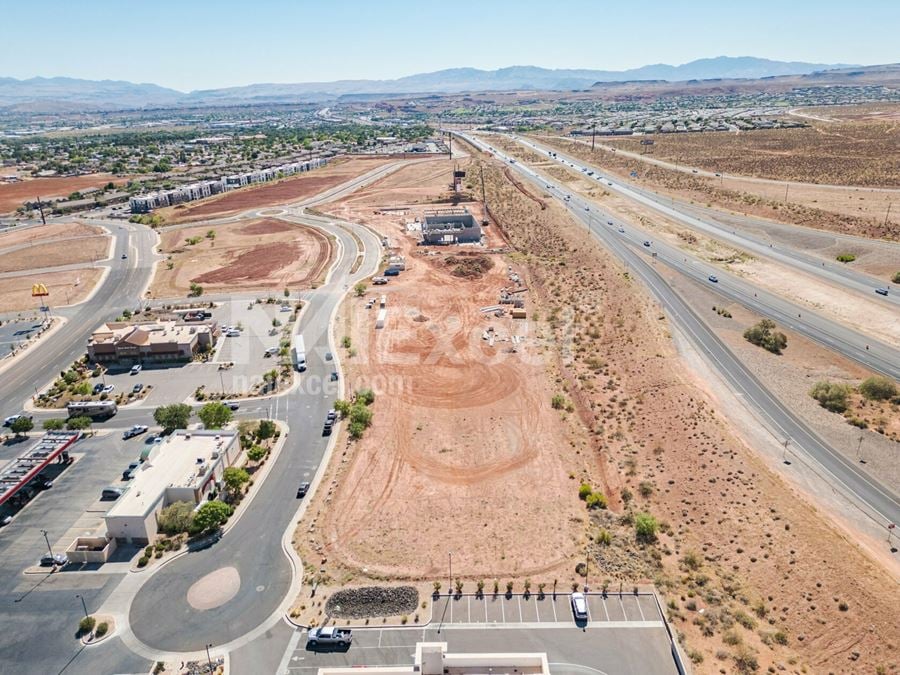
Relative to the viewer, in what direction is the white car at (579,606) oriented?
away from the camera

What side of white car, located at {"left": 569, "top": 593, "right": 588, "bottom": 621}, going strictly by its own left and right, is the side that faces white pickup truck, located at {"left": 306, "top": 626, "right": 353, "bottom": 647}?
left

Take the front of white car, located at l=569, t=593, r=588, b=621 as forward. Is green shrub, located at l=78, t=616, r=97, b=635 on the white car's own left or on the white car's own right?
on the white car's own left

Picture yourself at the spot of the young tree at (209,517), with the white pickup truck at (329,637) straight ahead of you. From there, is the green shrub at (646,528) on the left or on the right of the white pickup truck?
left

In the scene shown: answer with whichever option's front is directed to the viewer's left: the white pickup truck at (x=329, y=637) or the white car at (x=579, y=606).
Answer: the white pickup truck

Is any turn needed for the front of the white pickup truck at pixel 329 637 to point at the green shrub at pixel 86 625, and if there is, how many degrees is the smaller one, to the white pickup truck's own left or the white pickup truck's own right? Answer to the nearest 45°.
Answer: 0° — it already faces it

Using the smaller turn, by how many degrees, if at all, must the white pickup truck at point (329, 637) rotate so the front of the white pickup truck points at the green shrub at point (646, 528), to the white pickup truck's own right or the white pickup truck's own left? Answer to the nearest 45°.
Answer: approximately 180°

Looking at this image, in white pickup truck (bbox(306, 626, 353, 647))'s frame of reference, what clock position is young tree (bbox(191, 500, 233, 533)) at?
The young tree is roughly at 2 o'clock from the white pickup truck.

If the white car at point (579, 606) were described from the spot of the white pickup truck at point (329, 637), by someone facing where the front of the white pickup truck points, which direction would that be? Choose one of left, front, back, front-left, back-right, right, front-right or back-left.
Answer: back

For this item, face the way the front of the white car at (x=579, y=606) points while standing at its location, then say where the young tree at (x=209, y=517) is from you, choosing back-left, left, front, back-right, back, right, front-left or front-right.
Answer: left

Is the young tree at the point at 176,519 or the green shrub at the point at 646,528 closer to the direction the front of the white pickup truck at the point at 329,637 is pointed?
the young tree

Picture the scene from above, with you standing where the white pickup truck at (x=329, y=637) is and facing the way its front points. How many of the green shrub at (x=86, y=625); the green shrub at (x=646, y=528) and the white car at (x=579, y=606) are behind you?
2

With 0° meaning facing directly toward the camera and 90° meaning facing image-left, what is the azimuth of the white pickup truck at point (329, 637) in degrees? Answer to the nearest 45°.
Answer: approximately 90°

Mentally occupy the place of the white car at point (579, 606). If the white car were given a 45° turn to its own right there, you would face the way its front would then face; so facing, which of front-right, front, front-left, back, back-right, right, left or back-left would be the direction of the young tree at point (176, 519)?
back-left

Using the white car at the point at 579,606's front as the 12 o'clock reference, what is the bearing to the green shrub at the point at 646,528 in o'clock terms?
The green shrub is roughly at 1 o'clock from the white car.

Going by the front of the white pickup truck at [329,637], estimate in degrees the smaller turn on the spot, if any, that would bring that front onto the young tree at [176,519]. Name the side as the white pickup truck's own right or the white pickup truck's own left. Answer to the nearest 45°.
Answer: approximately 45° to the white pickup truck's own right
